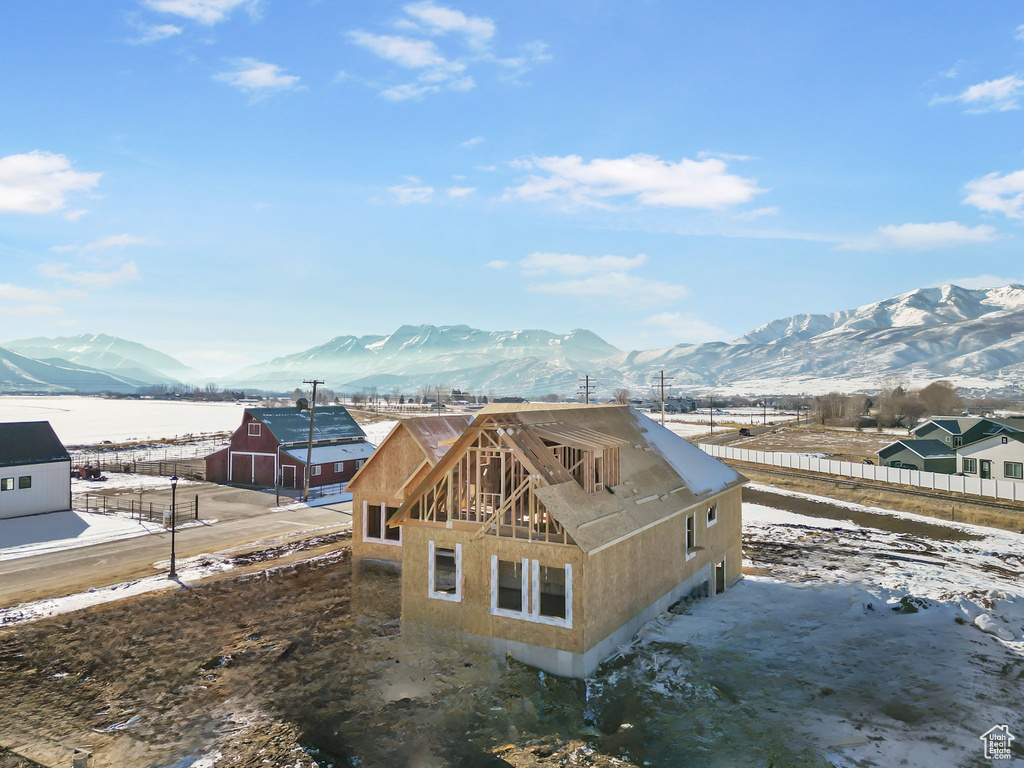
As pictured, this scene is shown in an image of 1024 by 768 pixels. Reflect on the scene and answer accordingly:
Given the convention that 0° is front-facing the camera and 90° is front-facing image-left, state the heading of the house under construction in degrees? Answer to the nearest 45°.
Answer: approximately 45°
